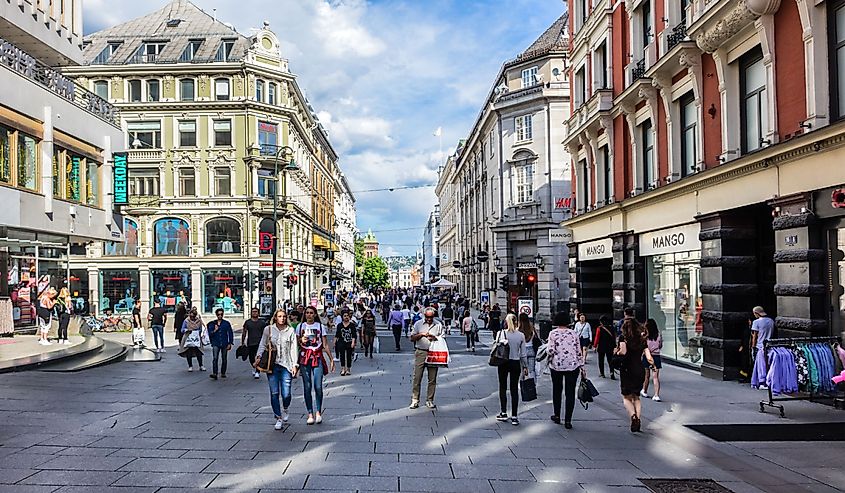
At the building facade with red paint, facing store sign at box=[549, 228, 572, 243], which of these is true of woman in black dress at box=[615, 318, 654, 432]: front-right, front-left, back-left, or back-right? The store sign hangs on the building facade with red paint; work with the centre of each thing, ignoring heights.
back-left

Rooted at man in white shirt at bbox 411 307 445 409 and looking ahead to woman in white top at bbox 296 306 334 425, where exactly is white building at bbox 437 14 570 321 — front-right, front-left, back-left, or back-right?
back-right

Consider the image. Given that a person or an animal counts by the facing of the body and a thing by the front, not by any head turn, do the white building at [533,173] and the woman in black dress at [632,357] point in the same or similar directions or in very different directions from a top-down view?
very different directions

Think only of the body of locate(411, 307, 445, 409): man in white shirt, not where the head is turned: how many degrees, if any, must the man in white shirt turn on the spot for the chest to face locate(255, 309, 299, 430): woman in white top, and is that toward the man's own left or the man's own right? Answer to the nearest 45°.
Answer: approximately 45° to the man's own right

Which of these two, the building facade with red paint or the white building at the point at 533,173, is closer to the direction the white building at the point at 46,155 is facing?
the building facade with red paint
